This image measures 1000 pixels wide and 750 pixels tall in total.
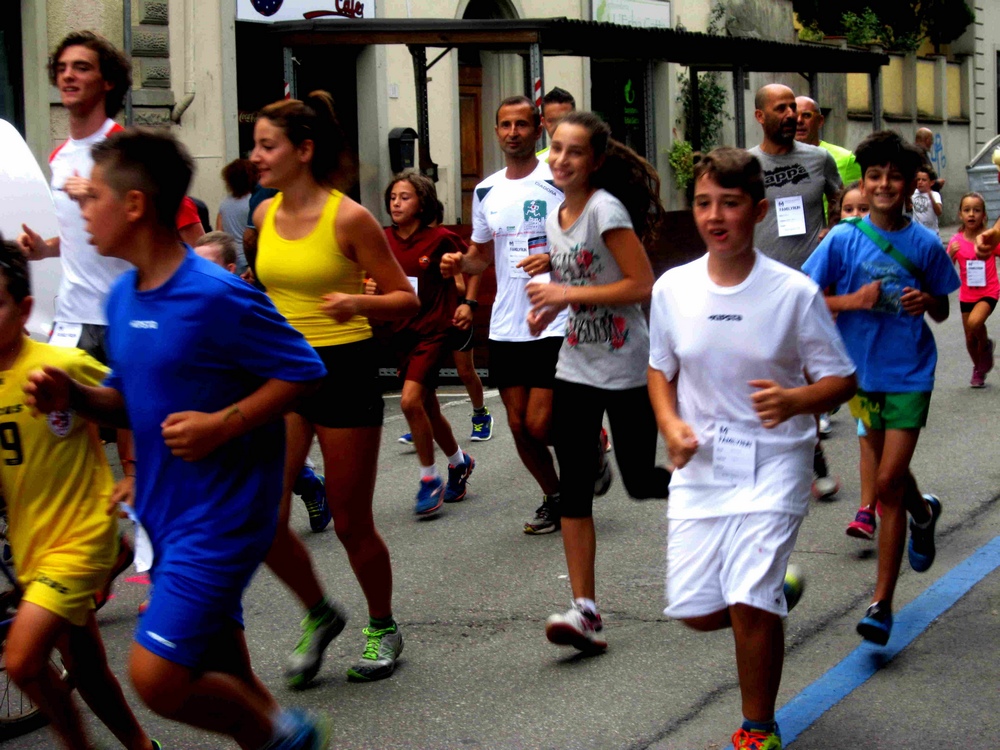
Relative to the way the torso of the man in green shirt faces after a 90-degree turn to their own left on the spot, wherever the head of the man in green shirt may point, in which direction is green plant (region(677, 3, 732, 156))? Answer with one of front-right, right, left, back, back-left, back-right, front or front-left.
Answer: back-left

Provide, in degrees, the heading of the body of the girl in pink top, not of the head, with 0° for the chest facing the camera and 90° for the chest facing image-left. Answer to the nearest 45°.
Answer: approximately 0°

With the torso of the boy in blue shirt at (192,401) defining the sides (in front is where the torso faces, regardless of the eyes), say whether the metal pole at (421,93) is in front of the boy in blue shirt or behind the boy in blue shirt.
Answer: behind

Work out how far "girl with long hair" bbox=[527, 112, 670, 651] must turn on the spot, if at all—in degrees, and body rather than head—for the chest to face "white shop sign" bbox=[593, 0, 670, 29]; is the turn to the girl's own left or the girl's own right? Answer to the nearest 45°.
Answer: approximately 135° to the girl's own right

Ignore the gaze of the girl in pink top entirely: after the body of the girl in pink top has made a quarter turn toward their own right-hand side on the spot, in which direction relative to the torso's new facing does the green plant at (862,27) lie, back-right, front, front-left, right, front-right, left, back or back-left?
right

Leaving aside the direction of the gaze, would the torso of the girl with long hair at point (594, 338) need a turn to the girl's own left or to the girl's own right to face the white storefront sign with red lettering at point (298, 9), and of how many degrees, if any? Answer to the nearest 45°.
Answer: approximately 135° to the girl's own right

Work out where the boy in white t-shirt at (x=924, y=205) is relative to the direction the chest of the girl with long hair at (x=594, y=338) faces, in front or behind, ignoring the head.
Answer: behind

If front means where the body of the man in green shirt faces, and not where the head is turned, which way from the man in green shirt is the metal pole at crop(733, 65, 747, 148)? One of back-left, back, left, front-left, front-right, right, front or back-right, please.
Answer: back-right

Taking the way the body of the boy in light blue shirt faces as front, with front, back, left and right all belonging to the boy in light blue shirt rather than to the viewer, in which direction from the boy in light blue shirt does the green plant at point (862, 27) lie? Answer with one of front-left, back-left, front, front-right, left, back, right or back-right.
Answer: back

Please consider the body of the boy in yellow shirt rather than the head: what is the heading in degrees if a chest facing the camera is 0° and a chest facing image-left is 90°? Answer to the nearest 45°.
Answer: approximately 45°
